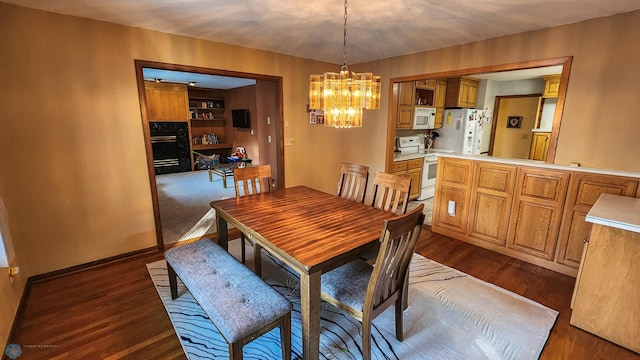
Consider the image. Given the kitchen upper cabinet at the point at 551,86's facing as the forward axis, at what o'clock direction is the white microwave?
The white microwave is roughly at 12 o'clock from the kitchen upper cabinet.

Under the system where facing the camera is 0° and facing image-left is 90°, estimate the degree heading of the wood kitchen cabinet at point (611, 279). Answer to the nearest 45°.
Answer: approximately 135°

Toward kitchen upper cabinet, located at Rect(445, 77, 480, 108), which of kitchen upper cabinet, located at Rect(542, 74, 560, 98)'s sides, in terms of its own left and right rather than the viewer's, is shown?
right

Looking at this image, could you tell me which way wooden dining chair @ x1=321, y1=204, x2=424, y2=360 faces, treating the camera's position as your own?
facing away from the viewer and to the left of the viewer

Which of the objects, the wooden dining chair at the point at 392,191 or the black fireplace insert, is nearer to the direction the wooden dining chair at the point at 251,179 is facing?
the wooden dining chair

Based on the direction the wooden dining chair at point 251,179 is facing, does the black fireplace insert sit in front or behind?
behind

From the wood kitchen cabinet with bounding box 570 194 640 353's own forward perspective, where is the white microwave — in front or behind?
in front

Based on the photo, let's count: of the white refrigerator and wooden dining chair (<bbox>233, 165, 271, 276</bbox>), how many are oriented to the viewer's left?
0

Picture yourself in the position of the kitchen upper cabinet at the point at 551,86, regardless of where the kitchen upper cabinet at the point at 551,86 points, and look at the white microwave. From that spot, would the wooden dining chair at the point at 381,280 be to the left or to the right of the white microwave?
left

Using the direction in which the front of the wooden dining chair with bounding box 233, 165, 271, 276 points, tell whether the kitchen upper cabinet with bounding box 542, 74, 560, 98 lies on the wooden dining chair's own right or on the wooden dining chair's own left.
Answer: on the wooden dining chair's own left

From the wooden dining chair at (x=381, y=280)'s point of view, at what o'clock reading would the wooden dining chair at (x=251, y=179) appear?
the wooden dining chair at (x=251, y=179) is roughly at 12 o'clock from the wooden dining chair at (x=381, y=280).

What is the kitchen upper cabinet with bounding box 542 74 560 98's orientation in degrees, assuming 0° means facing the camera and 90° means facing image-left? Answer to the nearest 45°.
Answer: approximately 45°

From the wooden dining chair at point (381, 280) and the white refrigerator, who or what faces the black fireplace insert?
the wooden dining chair

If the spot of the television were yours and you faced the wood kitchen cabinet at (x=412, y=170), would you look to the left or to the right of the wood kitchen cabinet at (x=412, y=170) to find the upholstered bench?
right
